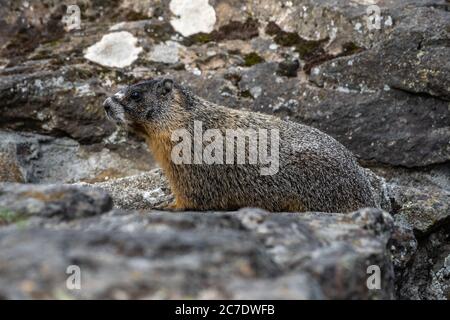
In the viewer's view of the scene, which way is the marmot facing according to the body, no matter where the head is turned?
to the viewer's left

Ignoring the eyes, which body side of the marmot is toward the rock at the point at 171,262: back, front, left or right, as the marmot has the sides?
left

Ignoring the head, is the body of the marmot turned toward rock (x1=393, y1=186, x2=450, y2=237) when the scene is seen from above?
no

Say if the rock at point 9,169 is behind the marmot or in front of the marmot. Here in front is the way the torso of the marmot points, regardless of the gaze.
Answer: in front

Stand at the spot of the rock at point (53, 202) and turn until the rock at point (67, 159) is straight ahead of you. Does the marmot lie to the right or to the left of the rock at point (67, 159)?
right

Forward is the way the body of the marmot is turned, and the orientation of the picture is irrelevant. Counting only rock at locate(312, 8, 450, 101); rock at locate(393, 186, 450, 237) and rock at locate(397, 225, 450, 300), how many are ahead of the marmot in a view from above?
0

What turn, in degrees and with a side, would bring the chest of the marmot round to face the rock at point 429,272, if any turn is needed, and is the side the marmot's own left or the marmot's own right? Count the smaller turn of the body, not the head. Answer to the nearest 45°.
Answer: approximately 180°

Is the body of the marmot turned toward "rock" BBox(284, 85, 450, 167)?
no

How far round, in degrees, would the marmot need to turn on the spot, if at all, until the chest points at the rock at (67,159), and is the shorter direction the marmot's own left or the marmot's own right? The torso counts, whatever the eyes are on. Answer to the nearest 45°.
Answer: approximately 45° to the marmot's own right

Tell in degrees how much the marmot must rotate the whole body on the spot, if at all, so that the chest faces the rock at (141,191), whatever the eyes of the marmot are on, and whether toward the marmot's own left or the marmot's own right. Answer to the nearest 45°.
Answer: approximately 45° to the marmot's own right

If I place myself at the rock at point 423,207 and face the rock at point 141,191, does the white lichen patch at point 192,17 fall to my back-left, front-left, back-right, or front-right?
front-right

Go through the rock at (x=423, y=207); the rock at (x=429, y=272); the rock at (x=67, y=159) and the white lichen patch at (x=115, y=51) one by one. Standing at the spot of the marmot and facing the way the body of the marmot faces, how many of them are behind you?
2
